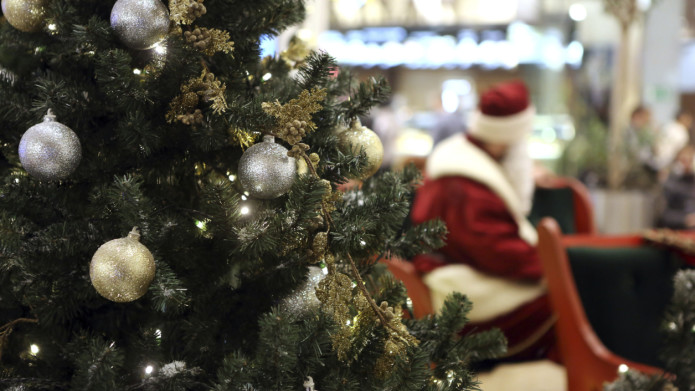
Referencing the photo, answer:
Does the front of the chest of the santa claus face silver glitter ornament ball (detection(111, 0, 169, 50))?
no

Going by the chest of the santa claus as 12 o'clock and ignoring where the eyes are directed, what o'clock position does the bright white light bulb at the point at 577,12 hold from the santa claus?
The bright white light bulb is roughly at 9 o'clock from the santa claus.

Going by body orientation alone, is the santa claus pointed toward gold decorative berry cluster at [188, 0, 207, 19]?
no

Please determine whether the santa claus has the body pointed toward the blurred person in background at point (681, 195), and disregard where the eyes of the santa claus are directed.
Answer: no

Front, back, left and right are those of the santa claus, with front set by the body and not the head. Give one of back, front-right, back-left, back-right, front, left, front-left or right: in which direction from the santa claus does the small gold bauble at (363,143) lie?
right

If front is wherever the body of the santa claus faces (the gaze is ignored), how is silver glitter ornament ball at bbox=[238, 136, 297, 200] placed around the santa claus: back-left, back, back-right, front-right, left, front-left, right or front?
right

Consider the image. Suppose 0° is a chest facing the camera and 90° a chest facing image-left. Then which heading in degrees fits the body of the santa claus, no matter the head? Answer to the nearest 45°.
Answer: approximately 270°

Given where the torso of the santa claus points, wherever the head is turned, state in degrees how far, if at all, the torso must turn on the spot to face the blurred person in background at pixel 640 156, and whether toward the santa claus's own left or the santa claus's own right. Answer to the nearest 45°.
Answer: approximately 90° to the santa claus's own left

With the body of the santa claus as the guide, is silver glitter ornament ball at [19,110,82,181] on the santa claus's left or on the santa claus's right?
on the santa claus's right
